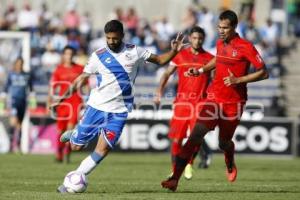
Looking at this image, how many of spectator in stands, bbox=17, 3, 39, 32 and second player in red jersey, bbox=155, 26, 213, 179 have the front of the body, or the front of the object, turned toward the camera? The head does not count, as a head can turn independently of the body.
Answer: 2

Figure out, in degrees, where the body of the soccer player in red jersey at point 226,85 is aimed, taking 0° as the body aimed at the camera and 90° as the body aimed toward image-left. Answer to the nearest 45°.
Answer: approximately 45°

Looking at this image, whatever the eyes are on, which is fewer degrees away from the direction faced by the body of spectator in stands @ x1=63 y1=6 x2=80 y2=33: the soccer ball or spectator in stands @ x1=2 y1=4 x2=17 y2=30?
the soccer ball

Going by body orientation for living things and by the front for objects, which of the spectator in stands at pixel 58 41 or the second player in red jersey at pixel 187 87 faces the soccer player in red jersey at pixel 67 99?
the spectator in stands

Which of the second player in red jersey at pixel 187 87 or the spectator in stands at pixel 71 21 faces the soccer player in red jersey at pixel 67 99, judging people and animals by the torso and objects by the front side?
the spectator in stands

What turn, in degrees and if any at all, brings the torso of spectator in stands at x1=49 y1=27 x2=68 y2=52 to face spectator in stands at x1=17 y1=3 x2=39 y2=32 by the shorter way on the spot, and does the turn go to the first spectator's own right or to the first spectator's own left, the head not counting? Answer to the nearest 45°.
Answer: approximately 135° to the first spectator's own right
